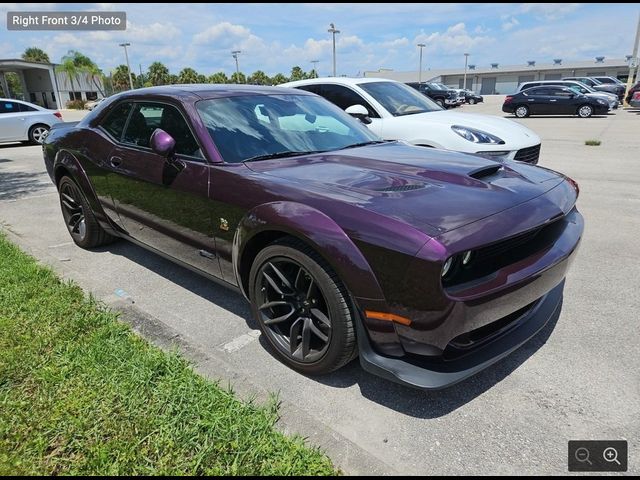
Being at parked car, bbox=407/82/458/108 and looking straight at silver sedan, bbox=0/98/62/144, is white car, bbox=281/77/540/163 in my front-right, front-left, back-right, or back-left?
front-left

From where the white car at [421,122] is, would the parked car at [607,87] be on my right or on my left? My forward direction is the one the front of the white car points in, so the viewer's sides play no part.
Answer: on my left

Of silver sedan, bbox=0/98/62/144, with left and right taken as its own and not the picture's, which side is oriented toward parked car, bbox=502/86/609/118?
back

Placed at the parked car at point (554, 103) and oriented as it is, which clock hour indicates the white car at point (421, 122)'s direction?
The white car is roughly at 3 o'clock from the parked car.

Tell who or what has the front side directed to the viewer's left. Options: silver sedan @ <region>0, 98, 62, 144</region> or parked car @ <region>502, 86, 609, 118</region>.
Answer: the silver sedan

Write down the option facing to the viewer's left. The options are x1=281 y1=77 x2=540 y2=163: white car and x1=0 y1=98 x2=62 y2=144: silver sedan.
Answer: the silver sedan

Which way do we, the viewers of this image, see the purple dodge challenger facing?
facing the viewer and to the right of the viewer

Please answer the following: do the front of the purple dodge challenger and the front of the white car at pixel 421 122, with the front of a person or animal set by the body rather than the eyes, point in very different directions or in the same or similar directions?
same or similar directions

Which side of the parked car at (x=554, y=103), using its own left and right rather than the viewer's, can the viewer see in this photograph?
right

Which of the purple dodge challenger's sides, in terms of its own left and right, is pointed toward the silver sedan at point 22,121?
back

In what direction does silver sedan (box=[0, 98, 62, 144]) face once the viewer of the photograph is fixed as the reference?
facing to the left of the viewer
